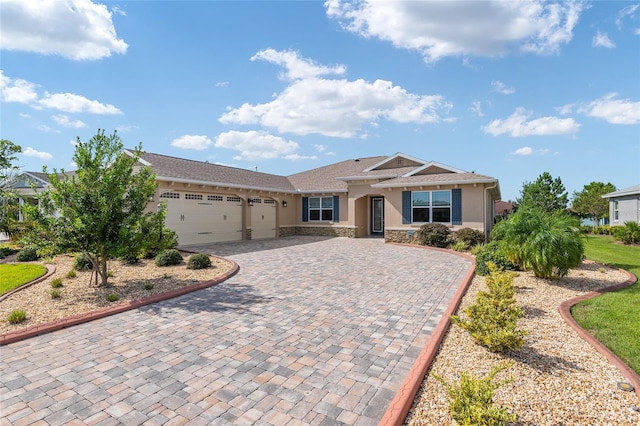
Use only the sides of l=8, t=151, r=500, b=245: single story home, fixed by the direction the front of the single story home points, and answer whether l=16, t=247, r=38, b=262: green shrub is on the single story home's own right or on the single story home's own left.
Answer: on the single story home's own right

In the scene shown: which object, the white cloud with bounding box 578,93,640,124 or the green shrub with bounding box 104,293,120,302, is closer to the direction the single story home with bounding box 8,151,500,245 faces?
the green shrub

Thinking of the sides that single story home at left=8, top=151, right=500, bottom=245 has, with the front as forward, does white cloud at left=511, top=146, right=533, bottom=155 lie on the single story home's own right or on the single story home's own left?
on the single story home's own left

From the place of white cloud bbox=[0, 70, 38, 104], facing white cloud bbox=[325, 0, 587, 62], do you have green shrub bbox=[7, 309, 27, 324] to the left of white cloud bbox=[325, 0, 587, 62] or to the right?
right

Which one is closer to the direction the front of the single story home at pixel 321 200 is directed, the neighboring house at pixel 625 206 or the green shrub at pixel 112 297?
the green shrub

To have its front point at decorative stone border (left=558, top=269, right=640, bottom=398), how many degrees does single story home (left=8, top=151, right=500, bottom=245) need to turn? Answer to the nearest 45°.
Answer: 0° — it already faces it

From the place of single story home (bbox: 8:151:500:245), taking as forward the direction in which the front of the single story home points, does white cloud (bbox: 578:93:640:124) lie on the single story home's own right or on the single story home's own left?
on the single story home's own left

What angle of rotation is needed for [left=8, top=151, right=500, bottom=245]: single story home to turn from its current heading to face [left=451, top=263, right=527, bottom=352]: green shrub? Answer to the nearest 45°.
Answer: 0° — it already faces it

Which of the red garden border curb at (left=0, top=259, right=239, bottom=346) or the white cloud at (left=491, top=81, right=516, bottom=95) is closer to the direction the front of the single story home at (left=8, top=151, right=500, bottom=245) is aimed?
the red garden border curb

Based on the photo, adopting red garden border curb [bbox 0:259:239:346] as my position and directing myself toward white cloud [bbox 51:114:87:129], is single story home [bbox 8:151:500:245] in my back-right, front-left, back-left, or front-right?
front-right

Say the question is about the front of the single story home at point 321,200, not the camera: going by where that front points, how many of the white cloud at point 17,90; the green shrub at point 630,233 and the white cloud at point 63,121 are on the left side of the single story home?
1

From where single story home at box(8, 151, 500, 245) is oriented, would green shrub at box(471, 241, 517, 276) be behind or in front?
in front

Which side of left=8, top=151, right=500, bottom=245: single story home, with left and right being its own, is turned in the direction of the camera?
front

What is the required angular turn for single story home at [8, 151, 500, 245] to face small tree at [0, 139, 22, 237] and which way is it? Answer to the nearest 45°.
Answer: approximately 90° to its right

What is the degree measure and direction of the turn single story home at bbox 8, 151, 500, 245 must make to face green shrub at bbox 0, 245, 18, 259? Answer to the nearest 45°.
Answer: approximately 90° to its right

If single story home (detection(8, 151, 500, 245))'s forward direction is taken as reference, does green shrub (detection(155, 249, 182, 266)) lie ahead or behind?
ahead
